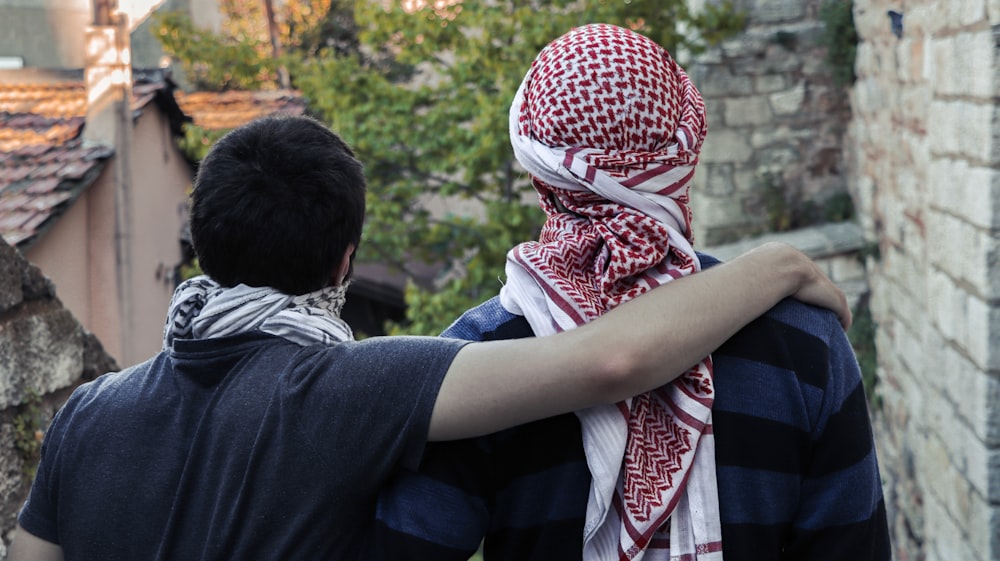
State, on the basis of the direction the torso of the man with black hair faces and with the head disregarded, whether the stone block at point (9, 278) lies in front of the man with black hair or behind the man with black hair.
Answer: in front

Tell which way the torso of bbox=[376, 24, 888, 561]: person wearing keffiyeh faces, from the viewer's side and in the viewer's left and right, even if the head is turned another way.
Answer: facing away from the viewer

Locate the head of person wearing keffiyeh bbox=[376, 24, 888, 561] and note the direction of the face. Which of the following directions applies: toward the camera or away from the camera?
away from the camera

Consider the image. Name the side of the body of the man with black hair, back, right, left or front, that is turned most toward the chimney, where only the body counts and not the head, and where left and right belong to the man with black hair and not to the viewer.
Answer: front

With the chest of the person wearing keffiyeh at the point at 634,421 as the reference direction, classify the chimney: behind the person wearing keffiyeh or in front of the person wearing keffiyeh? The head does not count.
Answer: in front

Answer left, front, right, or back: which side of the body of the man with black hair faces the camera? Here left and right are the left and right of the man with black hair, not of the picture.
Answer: back

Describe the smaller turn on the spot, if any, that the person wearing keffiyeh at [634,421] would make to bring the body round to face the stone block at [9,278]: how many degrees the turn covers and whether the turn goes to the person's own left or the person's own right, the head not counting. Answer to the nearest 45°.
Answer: approximately 45° to the person's own left
